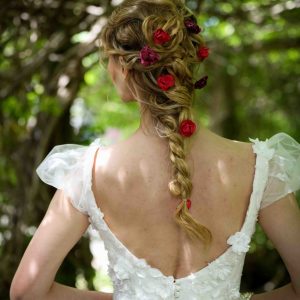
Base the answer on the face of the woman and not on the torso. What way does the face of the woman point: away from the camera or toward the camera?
away from the camera

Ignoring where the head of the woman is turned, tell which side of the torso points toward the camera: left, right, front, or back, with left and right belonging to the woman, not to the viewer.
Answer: back
